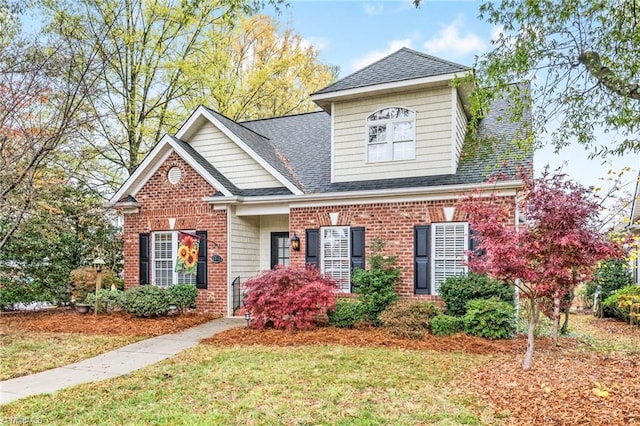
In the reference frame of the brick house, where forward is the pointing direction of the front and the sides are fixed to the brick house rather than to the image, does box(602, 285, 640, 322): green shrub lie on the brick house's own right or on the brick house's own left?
on the brick house's own left

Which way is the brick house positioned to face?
toward the camera

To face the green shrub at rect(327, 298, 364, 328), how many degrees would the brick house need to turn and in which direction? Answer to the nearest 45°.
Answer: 0° — it already faces it

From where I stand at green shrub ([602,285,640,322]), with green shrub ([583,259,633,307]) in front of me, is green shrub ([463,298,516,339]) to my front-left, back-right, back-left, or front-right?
back-left

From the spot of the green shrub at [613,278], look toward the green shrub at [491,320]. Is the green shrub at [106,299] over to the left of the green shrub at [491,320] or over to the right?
right

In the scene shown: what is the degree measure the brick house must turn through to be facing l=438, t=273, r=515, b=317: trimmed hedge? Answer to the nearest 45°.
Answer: approximately 45° to its left

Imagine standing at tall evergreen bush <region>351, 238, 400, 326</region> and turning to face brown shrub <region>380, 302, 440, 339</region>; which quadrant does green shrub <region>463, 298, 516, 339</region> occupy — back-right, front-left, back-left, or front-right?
front-left

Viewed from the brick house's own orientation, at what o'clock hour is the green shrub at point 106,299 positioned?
The green shrub is roughly at 3 o'clock from the brick house.
